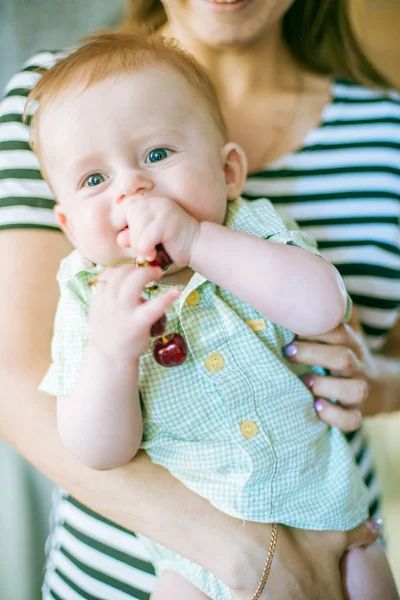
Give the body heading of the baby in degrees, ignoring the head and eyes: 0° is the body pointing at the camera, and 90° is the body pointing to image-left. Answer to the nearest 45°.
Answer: approximately 0°

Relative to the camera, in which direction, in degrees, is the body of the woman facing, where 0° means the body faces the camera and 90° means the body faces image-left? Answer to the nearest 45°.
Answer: approximately 0°
